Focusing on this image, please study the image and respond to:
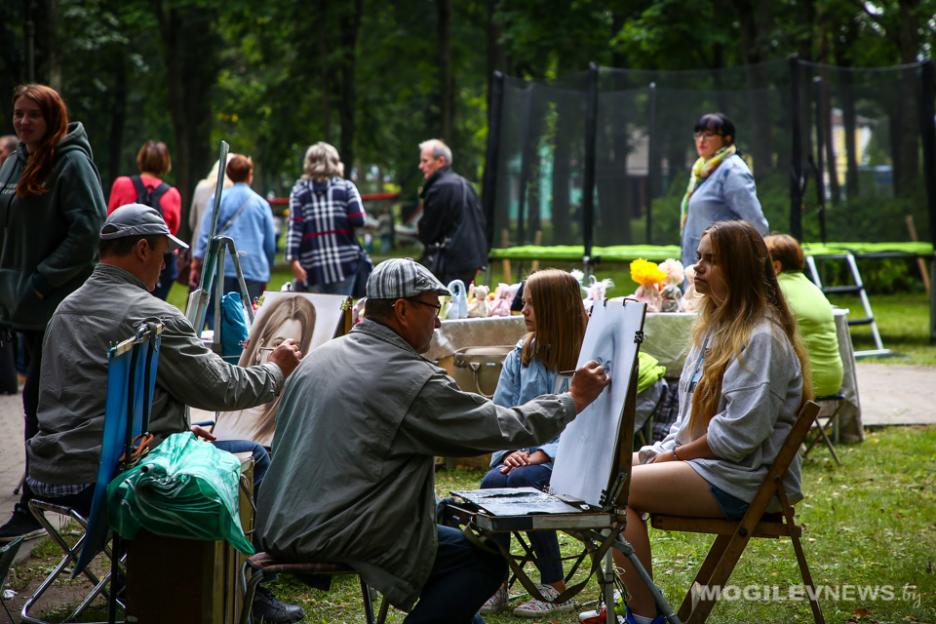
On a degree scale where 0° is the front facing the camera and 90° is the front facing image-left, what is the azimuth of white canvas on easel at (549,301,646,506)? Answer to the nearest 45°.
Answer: approximately 45°

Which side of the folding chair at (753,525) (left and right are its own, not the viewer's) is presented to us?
left

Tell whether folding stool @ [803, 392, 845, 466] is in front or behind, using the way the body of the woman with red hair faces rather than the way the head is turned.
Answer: behind

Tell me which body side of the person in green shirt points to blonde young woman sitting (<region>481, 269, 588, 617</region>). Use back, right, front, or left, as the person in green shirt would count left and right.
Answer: left

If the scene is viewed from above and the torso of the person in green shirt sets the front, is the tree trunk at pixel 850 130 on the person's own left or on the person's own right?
on the person's own right

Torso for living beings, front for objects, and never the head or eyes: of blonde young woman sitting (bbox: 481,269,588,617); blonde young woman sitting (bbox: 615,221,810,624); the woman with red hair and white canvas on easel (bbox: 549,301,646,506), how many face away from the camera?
0

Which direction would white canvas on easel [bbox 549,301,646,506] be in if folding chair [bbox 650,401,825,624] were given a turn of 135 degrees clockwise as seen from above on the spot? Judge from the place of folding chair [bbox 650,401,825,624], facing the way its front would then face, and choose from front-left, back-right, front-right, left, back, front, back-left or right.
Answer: back

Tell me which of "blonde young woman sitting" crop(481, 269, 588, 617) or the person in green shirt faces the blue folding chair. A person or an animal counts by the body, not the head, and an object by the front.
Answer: the blonde young woman sitting

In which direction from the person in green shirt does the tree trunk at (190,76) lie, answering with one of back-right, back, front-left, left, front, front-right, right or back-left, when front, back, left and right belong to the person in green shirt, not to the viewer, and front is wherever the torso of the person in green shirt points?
front

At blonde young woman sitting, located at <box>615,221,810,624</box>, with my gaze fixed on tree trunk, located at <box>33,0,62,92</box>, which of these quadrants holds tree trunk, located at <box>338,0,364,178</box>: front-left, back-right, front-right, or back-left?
front-right

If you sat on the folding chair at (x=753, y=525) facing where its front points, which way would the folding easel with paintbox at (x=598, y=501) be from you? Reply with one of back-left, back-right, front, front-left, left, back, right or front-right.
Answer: front-left

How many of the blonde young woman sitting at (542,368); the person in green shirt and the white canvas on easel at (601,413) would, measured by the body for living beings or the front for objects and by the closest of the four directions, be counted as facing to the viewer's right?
0

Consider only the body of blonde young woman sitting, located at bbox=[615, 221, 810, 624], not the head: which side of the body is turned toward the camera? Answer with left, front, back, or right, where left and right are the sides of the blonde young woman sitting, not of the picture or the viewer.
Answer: left

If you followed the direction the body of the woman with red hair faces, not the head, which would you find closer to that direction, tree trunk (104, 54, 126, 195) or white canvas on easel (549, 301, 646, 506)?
the white canvas on easel

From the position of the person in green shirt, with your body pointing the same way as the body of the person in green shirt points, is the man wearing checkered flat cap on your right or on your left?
on your left

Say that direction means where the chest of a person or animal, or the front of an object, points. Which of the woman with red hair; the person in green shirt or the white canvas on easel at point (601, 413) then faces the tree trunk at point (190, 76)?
the person in green shirt

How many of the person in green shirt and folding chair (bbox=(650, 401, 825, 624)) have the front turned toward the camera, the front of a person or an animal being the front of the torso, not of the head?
0

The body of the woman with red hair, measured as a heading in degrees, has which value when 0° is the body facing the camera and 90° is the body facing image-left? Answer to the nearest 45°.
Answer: approximately 45°
